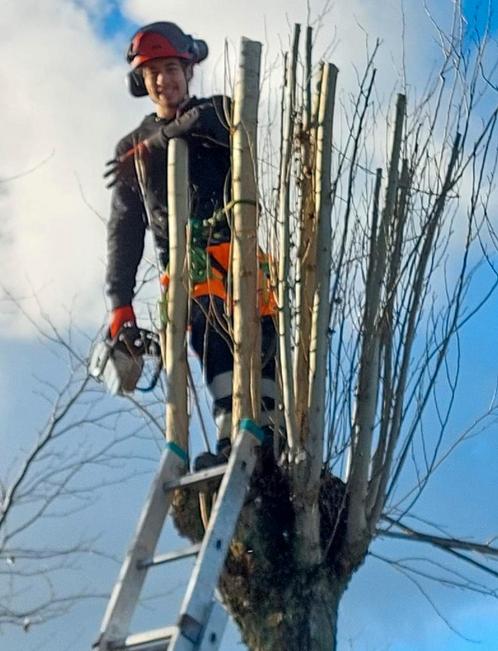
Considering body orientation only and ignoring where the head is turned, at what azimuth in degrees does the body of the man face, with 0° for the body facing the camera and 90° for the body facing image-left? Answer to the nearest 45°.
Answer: approximately 0°
